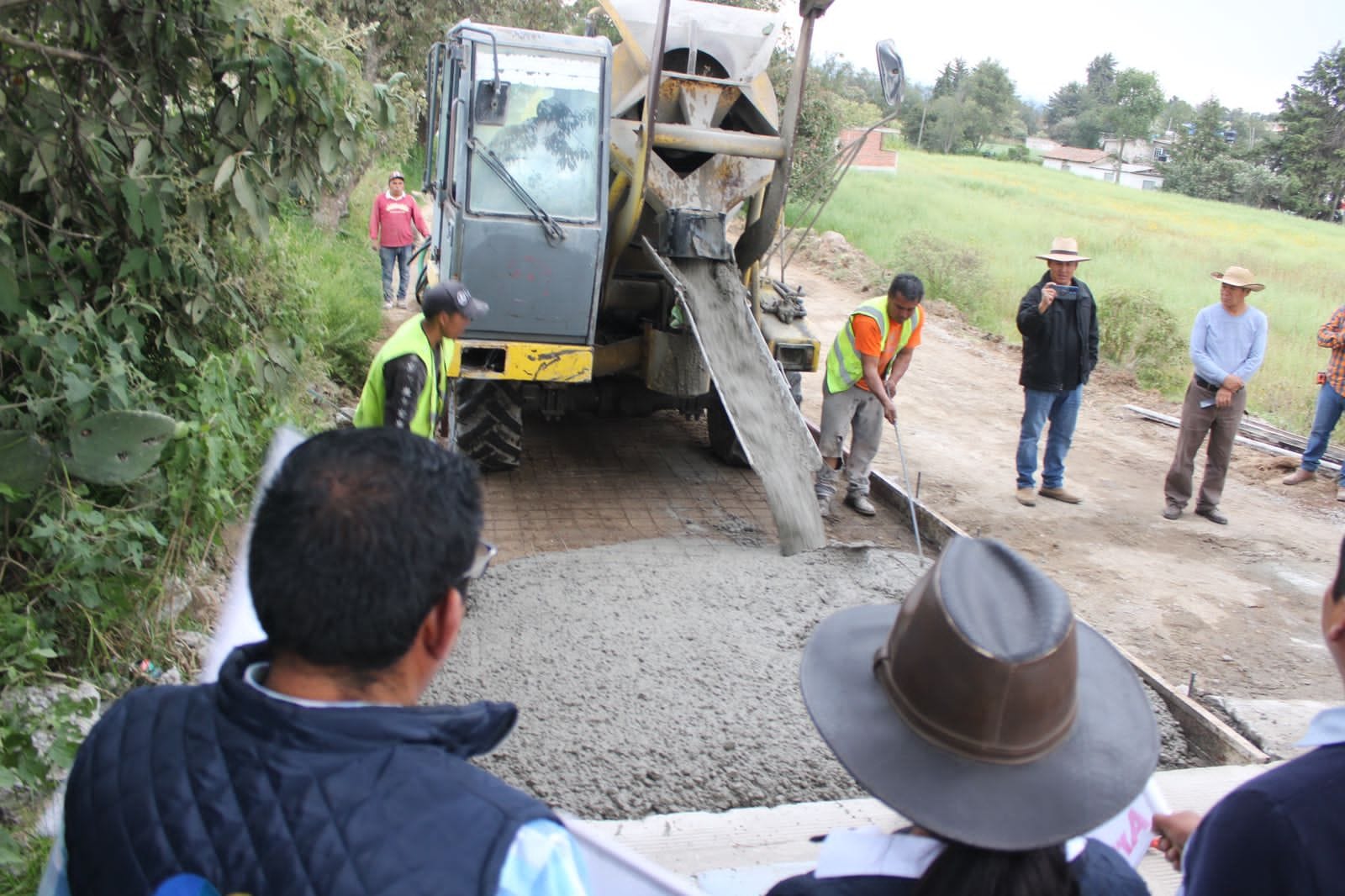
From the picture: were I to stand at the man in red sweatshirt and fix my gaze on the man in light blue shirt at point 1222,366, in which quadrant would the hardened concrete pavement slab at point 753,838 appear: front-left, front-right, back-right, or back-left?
front-right

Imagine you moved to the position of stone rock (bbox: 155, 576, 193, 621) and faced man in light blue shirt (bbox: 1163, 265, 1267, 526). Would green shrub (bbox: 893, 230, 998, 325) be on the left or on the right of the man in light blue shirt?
left

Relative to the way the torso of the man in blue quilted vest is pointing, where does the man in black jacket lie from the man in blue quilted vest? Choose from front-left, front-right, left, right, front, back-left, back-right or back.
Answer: front

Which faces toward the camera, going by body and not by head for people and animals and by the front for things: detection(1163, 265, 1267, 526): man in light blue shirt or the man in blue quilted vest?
the man in light blue shirt

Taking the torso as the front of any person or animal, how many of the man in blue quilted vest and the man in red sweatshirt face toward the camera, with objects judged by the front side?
1

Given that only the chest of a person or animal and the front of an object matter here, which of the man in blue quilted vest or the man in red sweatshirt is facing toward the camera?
the man in red sweatshirt

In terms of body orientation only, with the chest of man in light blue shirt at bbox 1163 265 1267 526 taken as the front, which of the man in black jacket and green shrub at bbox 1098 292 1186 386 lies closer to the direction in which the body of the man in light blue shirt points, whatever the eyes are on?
the man in black jacket

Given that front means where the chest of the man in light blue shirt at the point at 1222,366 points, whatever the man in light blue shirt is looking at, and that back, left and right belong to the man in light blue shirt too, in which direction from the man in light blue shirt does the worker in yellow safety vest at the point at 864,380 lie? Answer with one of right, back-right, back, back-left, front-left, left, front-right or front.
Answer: front-right

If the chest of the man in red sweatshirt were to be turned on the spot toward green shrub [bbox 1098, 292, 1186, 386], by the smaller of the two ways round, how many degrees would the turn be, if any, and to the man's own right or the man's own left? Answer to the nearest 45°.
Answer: approximately 90° to the man's own left

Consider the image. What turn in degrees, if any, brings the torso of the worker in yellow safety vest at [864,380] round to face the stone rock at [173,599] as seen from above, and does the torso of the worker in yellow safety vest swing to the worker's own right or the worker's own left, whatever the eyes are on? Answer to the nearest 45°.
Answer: approximately 90° to the worker's own right

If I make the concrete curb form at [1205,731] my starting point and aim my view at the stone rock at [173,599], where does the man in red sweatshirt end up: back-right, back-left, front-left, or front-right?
front-right

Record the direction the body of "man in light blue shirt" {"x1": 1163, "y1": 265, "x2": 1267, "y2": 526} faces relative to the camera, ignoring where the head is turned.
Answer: toward the camera

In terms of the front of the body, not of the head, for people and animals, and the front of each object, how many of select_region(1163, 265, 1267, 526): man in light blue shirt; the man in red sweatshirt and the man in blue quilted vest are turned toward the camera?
2

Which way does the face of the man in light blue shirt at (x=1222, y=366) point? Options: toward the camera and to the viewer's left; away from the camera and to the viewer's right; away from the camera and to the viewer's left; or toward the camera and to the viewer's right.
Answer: toward the camera and to the viewer's left

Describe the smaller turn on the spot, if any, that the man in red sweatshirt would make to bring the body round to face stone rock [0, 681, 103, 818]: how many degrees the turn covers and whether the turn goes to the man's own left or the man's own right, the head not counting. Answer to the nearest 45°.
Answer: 0° — they already face it

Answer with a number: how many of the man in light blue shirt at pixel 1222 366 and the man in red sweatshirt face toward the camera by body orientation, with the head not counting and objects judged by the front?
2

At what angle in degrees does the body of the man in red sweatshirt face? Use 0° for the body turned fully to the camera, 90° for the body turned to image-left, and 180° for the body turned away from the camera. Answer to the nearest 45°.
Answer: approximately 0°
